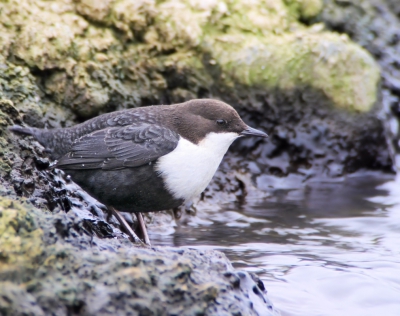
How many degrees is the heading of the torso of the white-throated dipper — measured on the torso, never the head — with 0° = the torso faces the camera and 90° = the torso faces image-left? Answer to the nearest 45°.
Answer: approximately 270°
